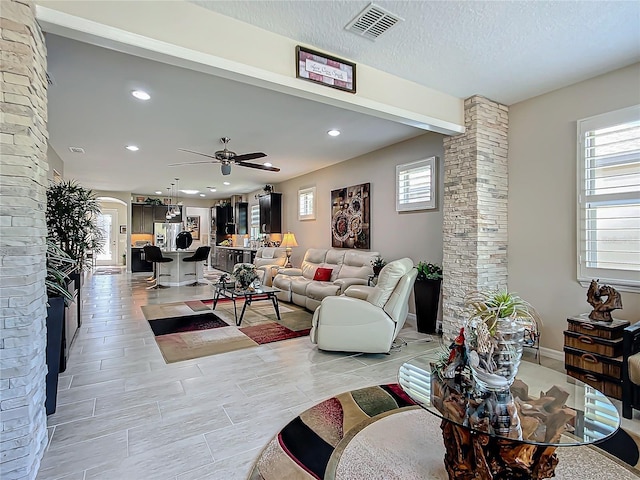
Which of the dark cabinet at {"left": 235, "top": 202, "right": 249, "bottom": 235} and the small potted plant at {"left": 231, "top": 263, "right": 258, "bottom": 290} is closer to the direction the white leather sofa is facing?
the small potted plant

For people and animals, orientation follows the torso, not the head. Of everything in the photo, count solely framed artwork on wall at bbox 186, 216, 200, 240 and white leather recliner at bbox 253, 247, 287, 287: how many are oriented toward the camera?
2

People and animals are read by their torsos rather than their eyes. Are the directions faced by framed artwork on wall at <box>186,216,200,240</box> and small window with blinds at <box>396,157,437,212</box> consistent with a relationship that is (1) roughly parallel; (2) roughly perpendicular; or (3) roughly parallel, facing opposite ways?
roughly perpendicular

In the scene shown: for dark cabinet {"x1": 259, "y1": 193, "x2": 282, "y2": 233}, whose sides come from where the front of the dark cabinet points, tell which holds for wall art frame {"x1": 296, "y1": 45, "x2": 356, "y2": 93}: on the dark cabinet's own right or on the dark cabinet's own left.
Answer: on the dark cabinet's own left

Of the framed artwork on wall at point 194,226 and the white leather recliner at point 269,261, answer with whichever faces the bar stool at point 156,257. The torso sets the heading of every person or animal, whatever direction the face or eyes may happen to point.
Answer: the framed artwork on wall

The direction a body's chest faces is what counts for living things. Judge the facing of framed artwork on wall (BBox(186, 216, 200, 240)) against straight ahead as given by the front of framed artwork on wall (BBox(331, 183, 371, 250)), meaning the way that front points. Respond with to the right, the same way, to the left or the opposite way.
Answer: to the left
